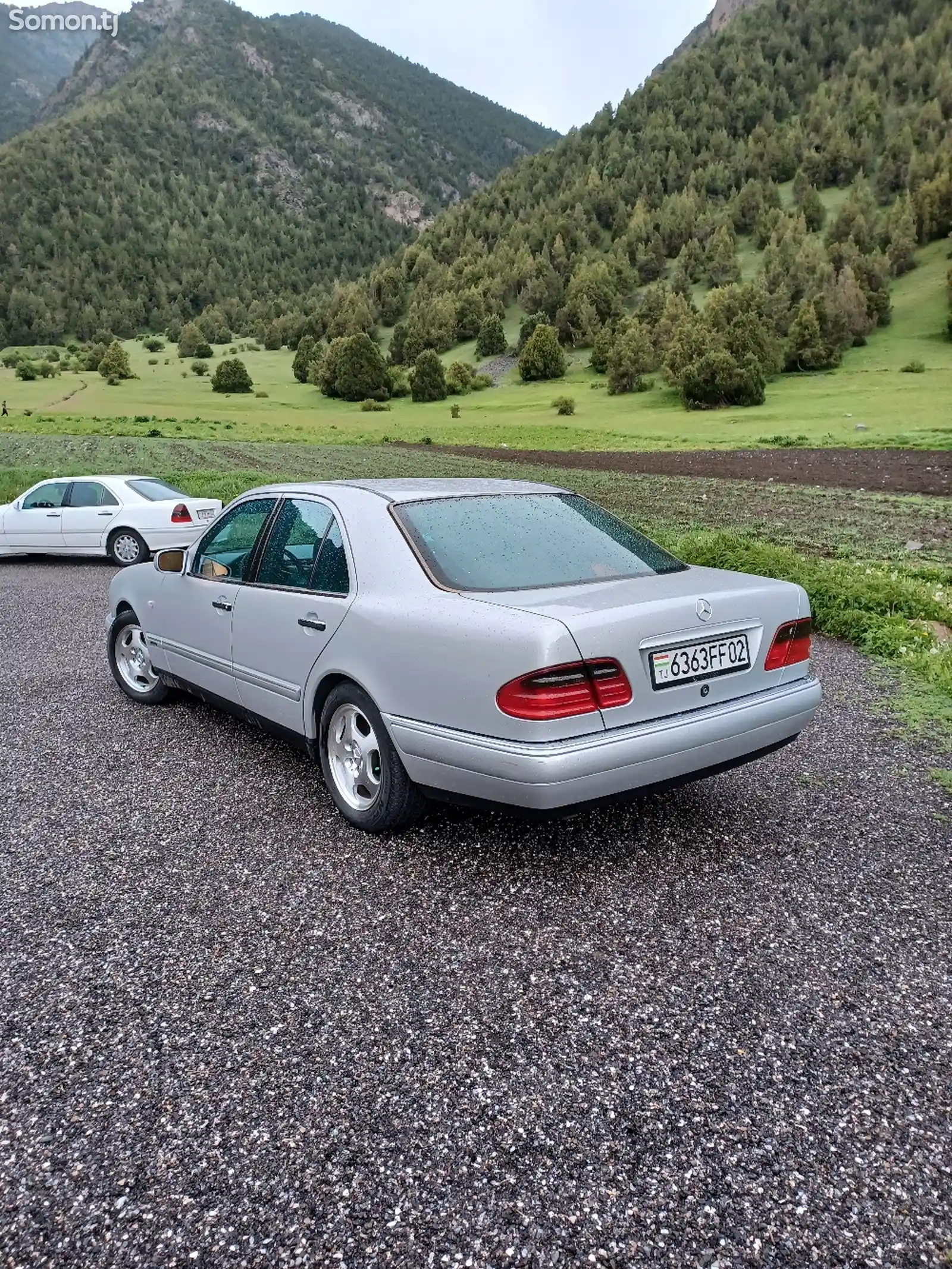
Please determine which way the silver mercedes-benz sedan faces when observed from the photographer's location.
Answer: facing away from the viewer and to the left of the viewer

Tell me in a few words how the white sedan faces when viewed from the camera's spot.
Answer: facing away from the viewer and to the left of the viewer

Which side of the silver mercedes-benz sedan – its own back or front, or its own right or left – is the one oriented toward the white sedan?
front

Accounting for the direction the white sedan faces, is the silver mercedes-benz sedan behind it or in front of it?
behind

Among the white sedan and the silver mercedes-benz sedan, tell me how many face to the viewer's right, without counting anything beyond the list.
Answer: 0
